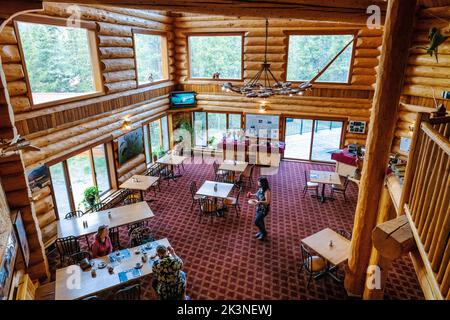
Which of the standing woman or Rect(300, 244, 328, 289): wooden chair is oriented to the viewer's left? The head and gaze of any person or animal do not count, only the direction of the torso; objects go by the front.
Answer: the standing woman

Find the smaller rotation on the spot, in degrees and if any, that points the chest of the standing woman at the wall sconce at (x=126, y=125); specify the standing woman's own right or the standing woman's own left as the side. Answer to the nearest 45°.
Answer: approximately 45° to the standing woman's own right

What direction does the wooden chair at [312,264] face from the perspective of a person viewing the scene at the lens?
facing away from the viewer and to the right of the viewer

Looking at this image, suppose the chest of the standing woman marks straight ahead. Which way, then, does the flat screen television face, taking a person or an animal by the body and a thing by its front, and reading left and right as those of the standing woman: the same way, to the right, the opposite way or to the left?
to the left

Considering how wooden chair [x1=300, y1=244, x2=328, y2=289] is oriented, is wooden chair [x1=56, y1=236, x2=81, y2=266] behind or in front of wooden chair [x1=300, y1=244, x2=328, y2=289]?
behind

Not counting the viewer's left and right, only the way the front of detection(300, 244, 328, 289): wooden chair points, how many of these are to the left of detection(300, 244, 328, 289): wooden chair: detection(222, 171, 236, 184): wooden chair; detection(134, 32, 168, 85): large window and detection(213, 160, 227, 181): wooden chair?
3

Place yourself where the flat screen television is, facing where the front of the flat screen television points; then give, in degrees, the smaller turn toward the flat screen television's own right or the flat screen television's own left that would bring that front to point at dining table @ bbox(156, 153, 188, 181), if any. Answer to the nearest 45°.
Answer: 0° — it already faces it

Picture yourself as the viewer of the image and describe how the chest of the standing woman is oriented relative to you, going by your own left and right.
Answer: facing to the left of the viewer

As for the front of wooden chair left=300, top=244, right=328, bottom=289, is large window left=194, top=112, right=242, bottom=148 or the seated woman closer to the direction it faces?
the large window

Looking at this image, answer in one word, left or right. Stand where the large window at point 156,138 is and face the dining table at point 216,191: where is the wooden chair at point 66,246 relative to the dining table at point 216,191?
right

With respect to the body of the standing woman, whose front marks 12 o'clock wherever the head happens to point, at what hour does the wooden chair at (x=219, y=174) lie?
The wooden chair is roughly at 2 o'clock from the standing woman.

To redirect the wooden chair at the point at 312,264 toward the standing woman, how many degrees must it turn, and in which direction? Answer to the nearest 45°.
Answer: approximately 90° to its left
